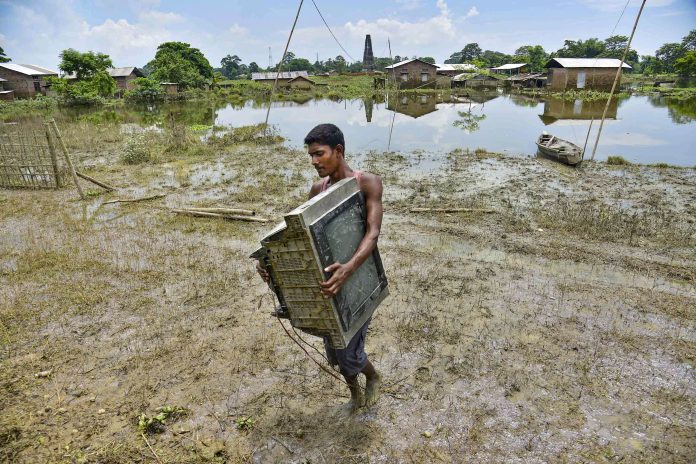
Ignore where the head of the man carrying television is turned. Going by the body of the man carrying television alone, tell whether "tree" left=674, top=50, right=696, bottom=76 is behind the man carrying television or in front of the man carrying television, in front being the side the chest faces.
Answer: behind

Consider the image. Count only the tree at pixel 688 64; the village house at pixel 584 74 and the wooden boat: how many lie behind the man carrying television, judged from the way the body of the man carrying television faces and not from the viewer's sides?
3

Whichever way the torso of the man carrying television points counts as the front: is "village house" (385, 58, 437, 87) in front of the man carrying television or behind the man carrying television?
behind

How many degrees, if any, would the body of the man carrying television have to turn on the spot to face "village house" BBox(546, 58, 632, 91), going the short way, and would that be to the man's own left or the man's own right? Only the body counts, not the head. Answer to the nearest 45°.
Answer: approximately 180°

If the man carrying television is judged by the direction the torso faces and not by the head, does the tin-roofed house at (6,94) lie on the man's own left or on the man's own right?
on the man's own right

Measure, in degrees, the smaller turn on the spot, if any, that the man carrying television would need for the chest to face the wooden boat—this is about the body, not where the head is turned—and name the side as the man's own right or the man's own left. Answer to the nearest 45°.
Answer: approximately 180°

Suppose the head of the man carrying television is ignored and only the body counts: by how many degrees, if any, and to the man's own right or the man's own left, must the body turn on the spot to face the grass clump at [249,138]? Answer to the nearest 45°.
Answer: approximately 135° to the man's own right

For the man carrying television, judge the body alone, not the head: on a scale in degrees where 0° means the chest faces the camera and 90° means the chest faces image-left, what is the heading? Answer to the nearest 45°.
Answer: approximately 45°

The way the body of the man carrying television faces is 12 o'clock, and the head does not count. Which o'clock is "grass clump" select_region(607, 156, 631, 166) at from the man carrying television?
The grass clump is roughly at 6 o'clock from the man carrying television.

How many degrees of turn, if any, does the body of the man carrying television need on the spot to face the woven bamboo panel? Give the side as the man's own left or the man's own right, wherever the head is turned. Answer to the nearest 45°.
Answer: approximately 90° to the man's own right
